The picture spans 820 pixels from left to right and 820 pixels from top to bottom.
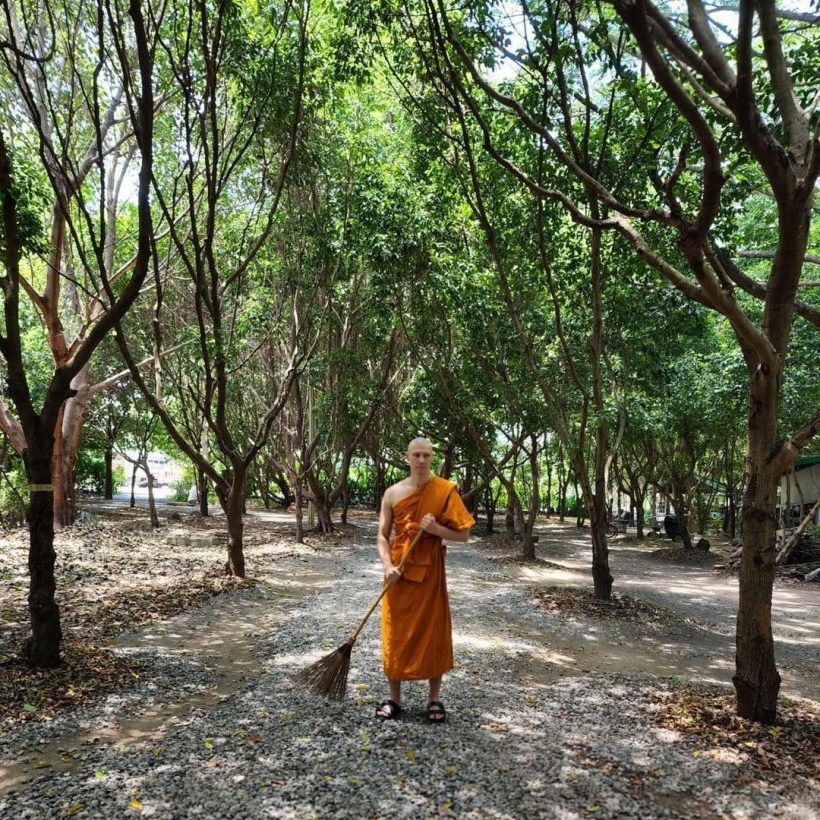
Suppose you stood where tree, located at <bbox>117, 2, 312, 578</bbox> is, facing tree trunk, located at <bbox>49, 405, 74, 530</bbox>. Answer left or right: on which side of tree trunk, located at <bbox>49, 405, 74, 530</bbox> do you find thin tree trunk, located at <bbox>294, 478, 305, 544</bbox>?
right

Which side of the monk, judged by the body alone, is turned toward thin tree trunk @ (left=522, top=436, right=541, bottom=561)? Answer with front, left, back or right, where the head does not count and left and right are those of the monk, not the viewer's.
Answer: back

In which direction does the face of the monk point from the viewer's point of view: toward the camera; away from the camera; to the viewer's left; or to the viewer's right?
toward the camera

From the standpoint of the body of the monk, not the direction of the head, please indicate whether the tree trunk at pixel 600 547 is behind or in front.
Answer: behind

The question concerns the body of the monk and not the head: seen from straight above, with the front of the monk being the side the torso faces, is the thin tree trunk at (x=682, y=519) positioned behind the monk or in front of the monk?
behind

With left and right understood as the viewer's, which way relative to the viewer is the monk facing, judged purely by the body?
facing the viewer

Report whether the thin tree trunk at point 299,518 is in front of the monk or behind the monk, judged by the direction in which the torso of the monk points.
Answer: behind
